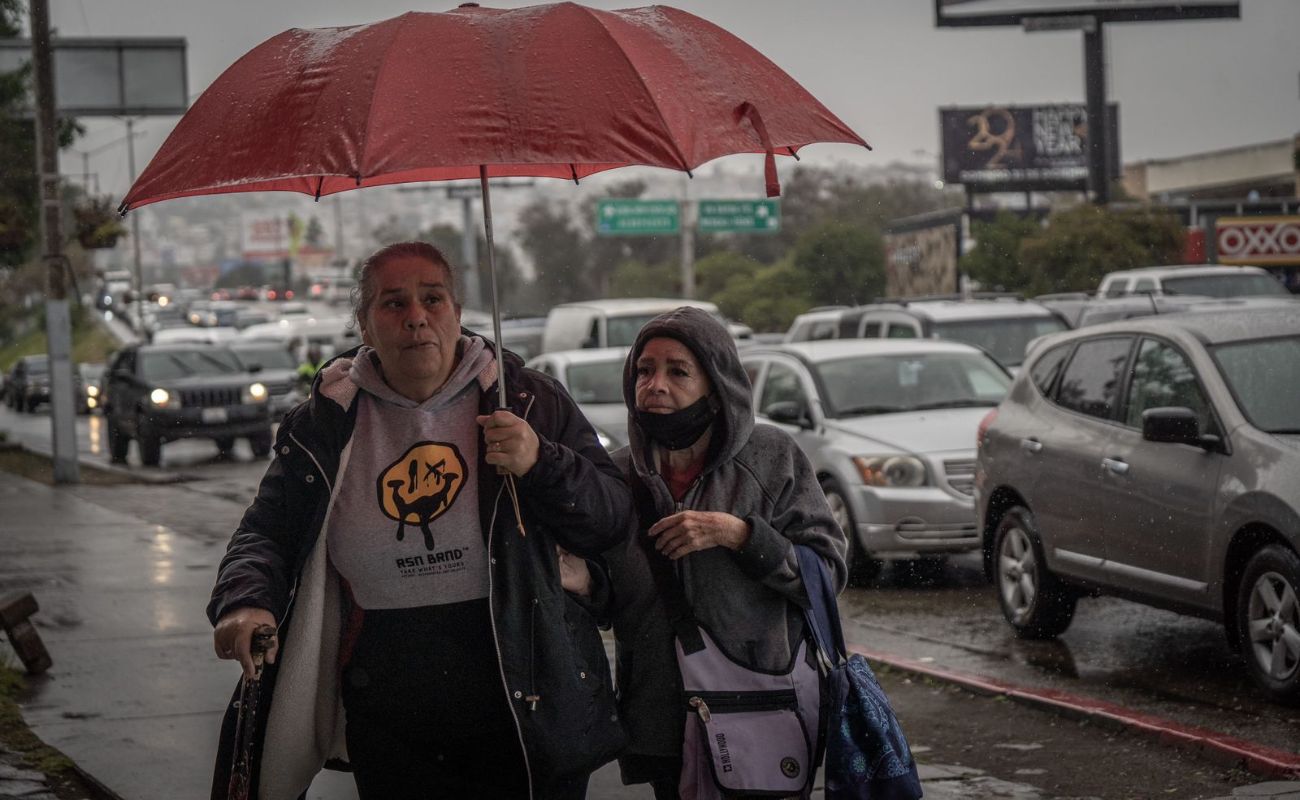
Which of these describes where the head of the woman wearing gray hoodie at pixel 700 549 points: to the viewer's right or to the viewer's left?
to the viewer's left

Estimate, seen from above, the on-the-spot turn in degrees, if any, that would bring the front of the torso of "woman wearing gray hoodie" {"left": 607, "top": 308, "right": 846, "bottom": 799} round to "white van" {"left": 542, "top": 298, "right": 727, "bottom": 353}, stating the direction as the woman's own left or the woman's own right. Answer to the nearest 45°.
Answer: approximately 135° to the woman's own right

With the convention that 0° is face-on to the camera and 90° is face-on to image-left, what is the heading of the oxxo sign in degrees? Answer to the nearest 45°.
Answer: approximately 0°

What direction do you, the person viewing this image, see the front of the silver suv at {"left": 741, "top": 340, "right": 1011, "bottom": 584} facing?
facing the viewer and to the right of the viewer

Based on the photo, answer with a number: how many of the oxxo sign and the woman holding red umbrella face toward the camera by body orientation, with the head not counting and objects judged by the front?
2

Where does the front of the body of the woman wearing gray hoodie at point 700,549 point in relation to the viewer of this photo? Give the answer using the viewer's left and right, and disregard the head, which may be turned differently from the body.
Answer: facing the viewer and to the left of the viewer
